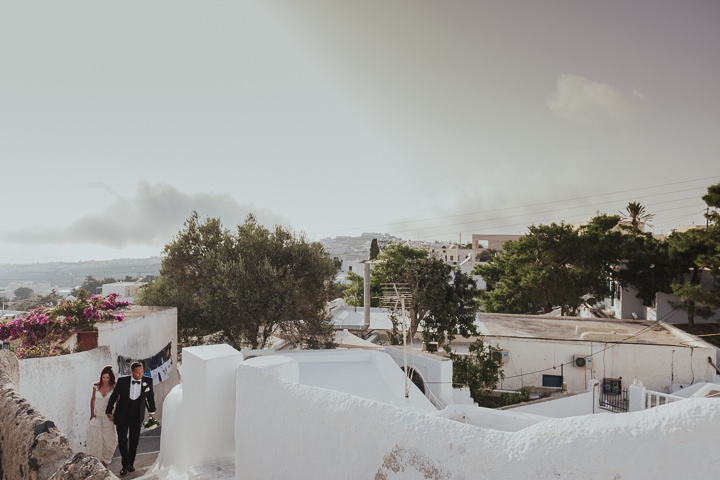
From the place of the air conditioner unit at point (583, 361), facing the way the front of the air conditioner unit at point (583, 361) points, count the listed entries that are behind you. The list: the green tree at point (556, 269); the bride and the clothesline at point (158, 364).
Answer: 1

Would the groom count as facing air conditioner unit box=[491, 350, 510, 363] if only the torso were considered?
no

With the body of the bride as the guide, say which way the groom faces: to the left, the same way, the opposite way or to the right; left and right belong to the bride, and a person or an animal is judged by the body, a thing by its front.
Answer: the same way

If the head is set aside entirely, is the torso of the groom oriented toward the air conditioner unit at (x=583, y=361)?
no

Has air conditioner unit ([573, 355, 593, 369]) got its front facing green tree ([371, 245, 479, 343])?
no

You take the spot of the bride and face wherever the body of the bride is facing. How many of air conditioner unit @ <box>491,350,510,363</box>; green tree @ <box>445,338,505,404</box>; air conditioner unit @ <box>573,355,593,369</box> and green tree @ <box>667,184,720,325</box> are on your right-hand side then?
0

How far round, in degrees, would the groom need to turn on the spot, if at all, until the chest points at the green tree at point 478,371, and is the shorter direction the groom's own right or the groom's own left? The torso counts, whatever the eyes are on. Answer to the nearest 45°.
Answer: approximately 135° to the groom's own left

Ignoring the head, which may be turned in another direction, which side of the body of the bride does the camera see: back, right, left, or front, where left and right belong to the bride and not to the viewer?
front

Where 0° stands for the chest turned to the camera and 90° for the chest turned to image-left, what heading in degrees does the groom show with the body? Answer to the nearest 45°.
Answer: approximately 0°

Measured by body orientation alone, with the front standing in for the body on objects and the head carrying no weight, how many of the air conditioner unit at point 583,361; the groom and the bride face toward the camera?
3

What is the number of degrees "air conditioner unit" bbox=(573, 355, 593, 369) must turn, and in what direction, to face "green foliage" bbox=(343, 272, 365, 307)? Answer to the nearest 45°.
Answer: approximately 135° to its right

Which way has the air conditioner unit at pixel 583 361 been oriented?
toward the camera

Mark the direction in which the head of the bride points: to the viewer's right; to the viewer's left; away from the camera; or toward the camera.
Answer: toward the camera
